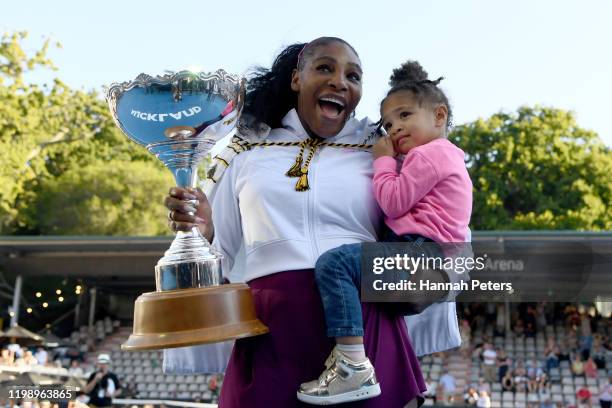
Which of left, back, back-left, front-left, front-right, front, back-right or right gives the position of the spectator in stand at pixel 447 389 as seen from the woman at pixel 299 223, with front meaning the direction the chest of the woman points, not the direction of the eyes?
back

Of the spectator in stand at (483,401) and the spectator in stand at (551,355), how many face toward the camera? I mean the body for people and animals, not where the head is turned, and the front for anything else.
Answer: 2

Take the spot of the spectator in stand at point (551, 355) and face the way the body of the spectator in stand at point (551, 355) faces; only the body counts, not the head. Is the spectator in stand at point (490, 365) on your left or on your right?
on your right

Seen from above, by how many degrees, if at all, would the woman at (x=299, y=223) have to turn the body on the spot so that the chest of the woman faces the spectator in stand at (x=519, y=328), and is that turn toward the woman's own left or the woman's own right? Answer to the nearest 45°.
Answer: approximately 180°

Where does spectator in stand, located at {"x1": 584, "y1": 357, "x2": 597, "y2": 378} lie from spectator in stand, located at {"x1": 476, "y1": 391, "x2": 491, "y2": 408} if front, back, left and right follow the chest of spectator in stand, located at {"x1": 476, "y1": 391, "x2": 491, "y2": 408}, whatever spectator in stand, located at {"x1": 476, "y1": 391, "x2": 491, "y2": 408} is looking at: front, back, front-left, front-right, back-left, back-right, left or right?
back-left

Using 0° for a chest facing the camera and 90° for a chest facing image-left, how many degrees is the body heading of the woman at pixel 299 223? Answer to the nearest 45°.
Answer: approximately 0°

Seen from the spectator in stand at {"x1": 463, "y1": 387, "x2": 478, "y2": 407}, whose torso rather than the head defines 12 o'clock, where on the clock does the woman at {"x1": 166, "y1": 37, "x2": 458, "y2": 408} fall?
The woman is roughly at 12 o'clock from the spectator in stand.

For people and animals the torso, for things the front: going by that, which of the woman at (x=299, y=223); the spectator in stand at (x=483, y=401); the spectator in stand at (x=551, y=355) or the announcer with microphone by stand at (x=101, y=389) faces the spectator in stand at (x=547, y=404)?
the spectator in stand at (x=551, y=355)

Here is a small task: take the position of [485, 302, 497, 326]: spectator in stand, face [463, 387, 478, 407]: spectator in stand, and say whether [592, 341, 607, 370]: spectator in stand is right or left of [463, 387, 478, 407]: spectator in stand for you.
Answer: left

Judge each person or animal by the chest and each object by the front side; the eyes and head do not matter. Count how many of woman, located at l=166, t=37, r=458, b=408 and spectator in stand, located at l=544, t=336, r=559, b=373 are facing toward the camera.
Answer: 2

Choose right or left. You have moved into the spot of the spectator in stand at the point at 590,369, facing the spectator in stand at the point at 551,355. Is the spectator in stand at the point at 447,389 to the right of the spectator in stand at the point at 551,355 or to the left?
left
